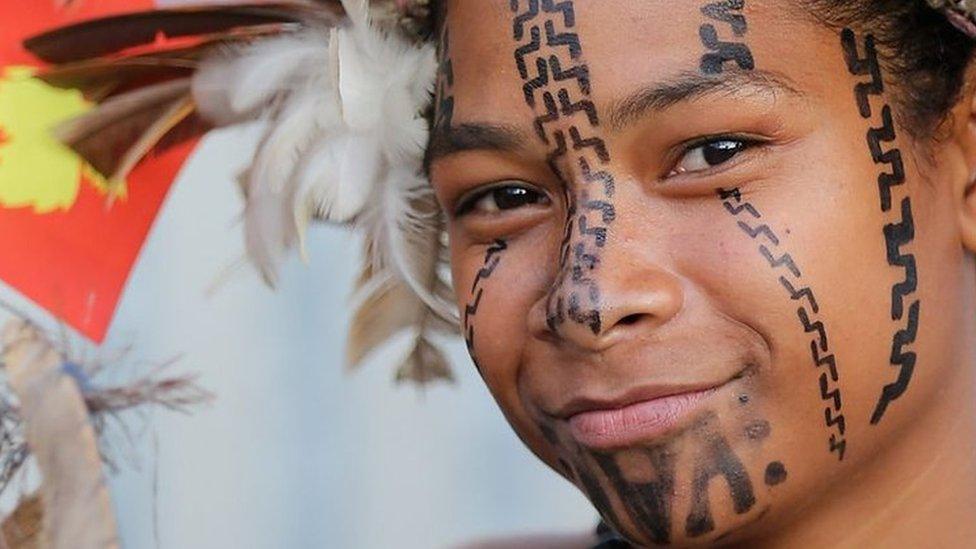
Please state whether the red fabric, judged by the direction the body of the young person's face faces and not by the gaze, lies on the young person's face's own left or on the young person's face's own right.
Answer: on the young person's face's own right
